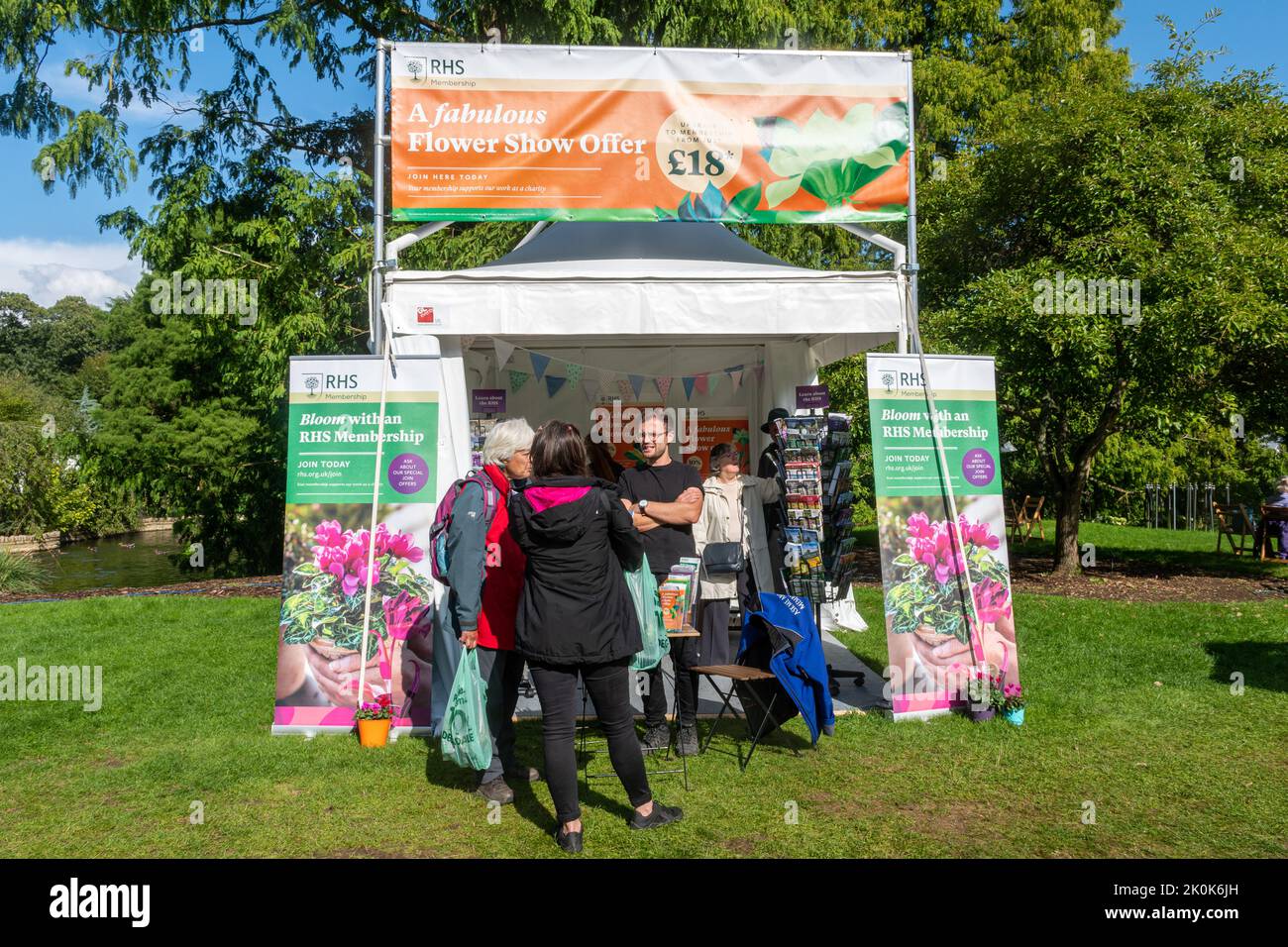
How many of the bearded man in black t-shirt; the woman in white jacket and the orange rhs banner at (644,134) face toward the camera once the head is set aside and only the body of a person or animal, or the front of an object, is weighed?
3

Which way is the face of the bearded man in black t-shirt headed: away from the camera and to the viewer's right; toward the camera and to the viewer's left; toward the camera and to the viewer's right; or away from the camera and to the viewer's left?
toward the camera and to the viewer's left

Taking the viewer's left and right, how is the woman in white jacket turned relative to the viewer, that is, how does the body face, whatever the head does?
facing the viewer

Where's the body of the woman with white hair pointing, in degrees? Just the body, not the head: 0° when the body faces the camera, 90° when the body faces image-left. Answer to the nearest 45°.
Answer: approximately 270°

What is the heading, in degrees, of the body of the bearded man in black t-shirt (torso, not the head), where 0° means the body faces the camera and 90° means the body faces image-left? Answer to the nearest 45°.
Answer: approximately 0°

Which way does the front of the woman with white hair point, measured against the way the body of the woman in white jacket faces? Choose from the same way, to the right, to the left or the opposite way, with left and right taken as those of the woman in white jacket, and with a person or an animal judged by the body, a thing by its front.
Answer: to the left

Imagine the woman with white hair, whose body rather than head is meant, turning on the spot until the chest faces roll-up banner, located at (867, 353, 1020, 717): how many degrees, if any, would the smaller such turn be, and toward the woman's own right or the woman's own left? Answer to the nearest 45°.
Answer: approximately 45° to the woman's own left
